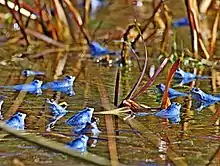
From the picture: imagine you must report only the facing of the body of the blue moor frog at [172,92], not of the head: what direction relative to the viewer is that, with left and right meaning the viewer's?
facing to the left of the viewer

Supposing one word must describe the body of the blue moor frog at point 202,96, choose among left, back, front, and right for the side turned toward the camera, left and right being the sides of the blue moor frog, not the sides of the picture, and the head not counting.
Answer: left

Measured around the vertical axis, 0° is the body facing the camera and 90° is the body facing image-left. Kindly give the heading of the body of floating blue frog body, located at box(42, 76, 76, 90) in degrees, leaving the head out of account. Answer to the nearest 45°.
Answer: approximately 270°

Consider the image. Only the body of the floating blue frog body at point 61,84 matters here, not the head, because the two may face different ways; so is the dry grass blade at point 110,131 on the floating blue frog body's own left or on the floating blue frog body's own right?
on the floating blue frog body's own right
